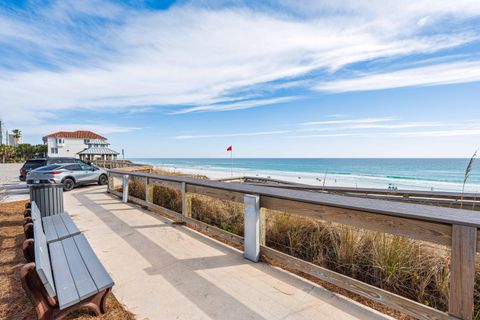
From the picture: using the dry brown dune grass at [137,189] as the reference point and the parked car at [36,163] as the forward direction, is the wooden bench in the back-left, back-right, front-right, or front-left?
back-left

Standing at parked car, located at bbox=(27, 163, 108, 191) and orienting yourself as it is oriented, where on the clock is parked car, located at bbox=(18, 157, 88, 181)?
parked car, located at bbox=(18, 157, 88, 181) is roughly at 10 o'clock from parked car, located at bbox=(27, 163, 108, 191).

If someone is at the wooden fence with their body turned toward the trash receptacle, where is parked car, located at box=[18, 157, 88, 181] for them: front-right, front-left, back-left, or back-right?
front-right

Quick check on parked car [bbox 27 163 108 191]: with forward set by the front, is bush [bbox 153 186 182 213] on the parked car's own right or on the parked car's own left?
on the parked car's own right

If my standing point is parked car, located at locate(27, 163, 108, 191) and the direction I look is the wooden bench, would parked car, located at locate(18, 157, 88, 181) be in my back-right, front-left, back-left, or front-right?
back-right

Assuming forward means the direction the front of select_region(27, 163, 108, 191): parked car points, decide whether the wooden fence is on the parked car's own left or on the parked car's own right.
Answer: on the parked car's own right

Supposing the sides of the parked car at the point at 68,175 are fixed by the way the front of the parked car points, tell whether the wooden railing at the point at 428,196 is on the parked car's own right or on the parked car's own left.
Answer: on the parked car's own right

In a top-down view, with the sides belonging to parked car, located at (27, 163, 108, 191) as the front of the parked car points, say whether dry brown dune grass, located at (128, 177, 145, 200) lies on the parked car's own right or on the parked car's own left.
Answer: on the parked car's own right

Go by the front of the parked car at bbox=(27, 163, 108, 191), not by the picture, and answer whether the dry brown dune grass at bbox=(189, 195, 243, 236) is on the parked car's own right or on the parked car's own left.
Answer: on the parked car's own right

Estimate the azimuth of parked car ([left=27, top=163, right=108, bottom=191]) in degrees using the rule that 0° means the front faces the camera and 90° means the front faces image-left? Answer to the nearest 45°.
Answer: approximately 225°

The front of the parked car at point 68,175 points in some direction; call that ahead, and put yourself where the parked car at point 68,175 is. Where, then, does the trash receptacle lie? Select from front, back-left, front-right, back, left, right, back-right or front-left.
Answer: back-right
